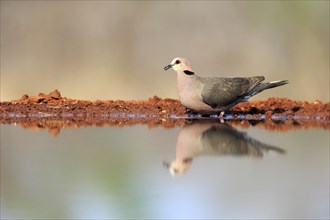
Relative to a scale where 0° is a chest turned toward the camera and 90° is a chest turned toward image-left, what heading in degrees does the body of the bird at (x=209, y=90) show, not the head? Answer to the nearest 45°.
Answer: approximately 90°
